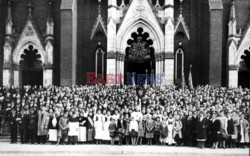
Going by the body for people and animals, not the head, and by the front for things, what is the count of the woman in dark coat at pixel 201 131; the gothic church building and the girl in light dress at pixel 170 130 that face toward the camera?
3

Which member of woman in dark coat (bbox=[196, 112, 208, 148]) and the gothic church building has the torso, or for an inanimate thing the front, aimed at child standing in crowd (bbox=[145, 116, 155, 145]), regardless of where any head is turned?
the gothic church building

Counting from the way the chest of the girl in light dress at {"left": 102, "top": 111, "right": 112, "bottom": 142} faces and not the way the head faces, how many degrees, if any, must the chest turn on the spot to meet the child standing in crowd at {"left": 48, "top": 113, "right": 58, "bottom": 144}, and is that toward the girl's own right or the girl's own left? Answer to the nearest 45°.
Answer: approximately 90° to the girl's own right

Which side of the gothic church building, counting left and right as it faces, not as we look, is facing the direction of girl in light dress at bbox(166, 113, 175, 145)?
front

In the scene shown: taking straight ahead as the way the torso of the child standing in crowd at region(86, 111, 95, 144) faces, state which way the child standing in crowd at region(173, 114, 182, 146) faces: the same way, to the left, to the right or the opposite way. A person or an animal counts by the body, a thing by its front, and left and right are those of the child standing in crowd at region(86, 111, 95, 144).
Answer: the same way

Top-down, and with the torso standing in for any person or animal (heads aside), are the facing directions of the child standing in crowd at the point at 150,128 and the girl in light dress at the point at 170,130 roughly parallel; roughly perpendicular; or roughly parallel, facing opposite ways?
roughly parallel

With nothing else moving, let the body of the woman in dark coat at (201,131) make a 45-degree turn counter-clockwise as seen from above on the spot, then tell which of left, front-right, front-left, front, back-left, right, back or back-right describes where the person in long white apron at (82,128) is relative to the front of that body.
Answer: back-right

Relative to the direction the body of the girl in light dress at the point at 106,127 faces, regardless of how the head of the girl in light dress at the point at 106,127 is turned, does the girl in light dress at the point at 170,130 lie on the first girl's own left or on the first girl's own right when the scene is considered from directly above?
on the first girl's own left

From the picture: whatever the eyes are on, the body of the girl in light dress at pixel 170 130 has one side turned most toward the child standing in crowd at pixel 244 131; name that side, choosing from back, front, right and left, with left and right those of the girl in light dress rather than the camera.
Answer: left

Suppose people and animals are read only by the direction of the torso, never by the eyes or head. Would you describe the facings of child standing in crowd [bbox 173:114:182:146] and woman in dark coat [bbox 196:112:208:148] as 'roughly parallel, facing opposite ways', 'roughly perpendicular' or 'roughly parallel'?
roughly parallel

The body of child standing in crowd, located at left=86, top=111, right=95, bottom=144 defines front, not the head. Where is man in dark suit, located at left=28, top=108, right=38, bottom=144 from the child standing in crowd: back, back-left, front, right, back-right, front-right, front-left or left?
right

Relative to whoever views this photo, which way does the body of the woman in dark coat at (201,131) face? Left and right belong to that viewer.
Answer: facing the viewer

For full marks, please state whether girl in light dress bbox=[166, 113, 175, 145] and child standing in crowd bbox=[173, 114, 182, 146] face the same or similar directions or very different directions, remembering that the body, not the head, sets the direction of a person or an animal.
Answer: same or similar directions

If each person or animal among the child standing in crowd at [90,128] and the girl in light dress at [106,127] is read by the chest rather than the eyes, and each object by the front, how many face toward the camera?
2

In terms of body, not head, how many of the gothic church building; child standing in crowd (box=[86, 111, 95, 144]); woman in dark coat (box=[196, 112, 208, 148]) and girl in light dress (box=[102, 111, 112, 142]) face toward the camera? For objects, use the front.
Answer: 4

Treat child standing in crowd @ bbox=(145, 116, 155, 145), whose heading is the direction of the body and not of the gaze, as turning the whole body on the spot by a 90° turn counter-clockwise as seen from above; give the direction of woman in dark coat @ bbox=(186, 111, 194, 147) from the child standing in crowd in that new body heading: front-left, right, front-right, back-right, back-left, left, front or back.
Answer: front

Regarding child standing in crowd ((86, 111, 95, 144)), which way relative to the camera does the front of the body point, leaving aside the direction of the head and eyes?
toward the camera
